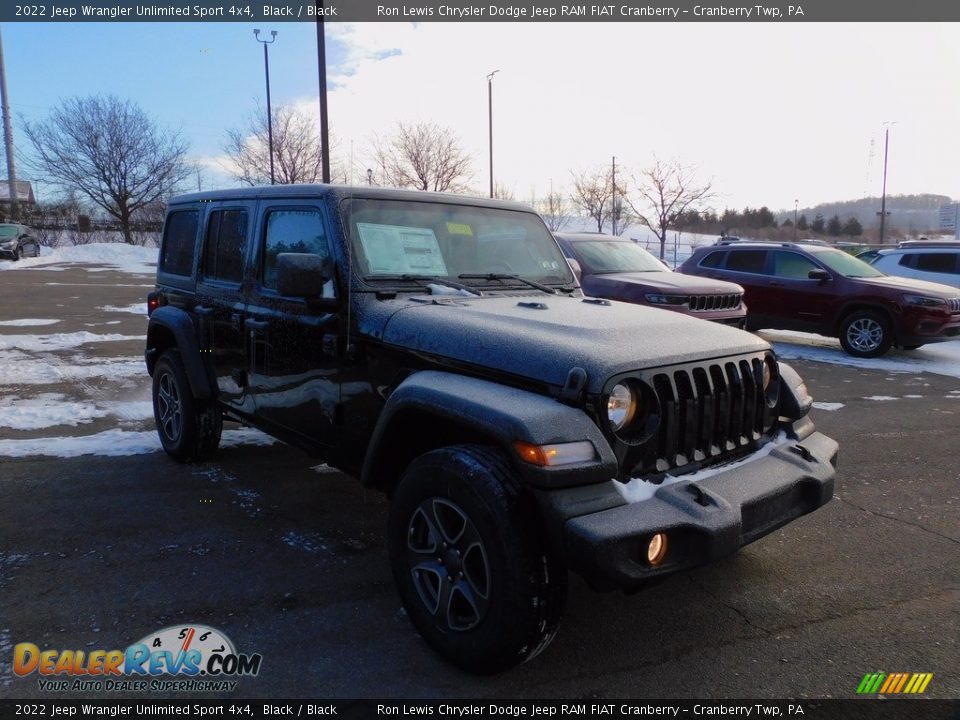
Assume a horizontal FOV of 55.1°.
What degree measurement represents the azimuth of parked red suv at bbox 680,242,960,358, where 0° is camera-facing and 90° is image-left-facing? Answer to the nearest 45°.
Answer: approximately 315°

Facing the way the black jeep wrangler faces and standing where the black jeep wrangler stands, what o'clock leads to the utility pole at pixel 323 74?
The utility pole is roughly at 7 o'clock from the black jeep wrangler.

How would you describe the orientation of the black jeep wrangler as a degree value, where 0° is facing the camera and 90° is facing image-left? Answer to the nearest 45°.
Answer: approximately 315°

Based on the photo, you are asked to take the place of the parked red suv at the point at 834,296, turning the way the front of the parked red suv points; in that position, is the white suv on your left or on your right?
on your left

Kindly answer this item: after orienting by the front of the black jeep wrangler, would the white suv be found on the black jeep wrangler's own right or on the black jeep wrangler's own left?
on the black jeep wrangler's own left

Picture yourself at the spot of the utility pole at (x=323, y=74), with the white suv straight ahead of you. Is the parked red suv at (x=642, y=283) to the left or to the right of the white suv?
right

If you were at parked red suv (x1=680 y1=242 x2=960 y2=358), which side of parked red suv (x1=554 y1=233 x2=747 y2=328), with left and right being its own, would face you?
left

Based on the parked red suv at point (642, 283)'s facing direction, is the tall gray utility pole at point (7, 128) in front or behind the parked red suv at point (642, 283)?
behind

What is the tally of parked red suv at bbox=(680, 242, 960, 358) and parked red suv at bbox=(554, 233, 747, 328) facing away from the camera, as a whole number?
0

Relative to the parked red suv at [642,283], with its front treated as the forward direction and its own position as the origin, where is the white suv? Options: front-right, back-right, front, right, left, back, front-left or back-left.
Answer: left

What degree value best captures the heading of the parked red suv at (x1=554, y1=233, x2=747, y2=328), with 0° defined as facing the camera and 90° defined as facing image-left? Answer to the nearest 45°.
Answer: approximately 315°

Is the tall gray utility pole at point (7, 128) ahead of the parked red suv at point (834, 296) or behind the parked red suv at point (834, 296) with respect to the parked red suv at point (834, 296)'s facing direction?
behind

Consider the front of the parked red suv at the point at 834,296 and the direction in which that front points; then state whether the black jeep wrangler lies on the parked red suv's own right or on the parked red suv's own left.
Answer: on the parked red suv's own right

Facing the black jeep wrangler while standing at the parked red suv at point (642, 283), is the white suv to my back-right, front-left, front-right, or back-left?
back-left
